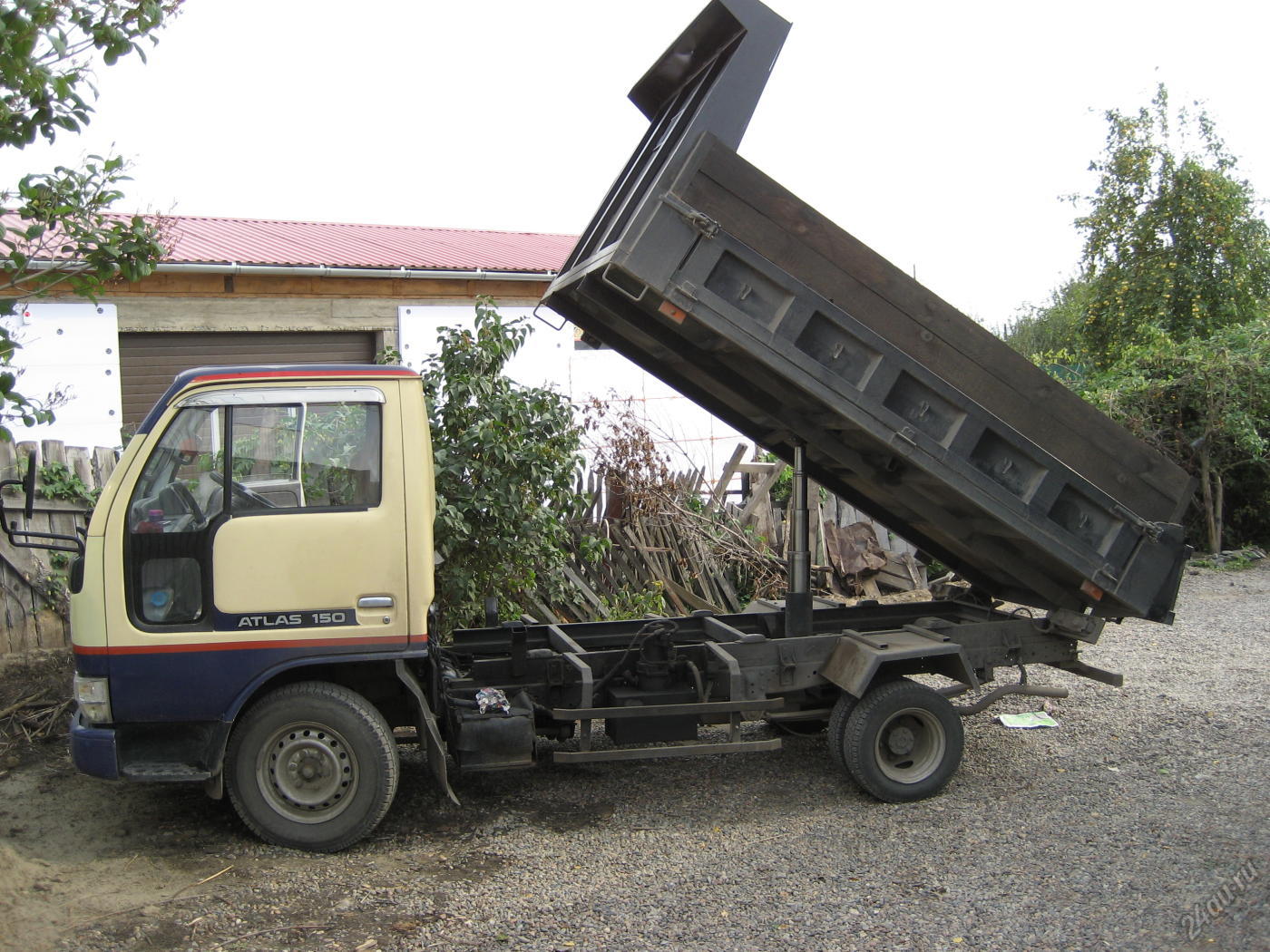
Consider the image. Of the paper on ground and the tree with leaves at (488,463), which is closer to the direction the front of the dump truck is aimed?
the tree with leaves

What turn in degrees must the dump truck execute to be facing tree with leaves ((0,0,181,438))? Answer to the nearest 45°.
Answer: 0° — it already faces it

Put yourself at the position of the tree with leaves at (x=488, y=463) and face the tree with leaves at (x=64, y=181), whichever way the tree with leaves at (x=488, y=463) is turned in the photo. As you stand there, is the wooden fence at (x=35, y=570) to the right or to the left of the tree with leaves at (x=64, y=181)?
right

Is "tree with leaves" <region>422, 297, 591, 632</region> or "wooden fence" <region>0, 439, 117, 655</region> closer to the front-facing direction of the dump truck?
the wooden fence

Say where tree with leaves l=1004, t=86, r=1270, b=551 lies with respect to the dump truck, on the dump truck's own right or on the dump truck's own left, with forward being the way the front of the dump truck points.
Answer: on the dump truck's own right

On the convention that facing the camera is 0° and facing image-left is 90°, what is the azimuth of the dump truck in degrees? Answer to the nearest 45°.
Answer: approximately 90°

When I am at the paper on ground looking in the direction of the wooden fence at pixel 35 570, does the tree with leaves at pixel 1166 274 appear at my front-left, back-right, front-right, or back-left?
back-right

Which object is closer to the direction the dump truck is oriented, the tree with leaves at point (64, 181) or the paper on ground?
the tree with leaves

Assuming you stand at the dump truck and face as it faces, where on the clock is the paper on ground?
The paper on ground is roughly at 5 o'clock from the dump truck.

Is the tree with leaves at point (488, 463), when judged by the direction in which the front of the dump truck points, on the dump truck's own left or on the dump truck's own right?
on the dump truck's own right
